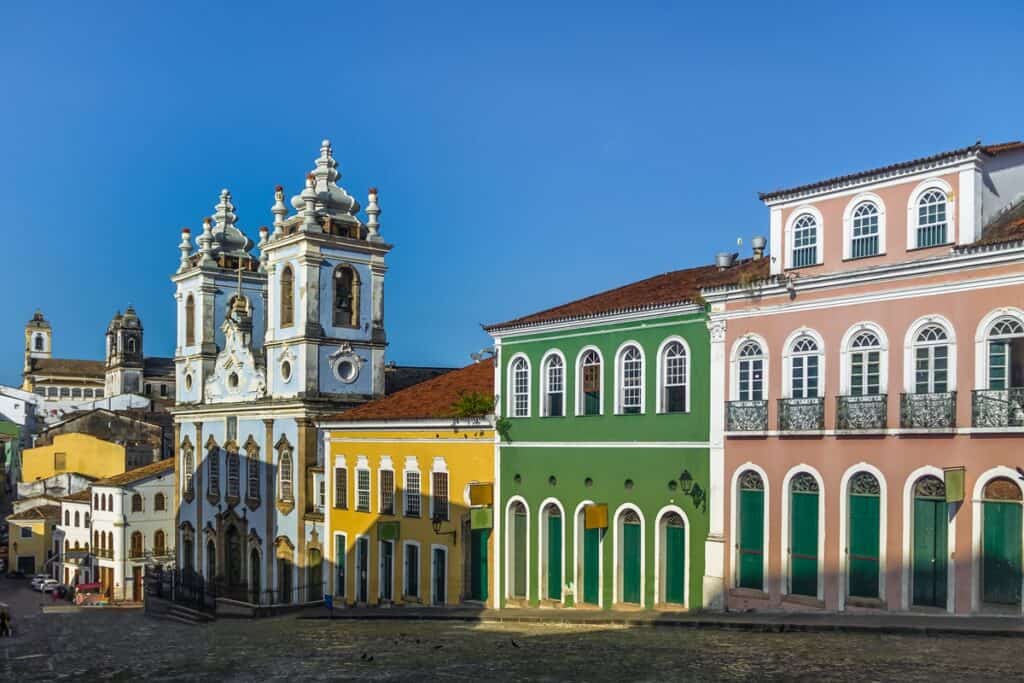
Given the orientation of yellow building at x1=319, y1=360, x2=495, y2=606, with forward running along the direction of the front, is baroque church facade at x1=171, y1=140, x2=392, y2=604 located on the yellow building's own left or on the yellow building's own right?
on the yellow building's own right

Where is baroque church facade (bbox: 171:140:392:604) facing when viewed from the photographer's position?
facing the viewer and to the left of the viewer

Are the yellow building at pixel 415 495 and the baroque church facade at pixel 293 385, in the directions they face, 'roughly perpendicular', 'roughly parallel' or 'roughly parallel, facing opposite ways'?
roughly parallel

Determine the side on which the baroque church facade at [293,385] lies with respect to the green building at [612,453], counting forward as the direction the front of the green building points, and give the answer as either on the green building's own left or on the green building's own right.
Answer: on the green building's own right

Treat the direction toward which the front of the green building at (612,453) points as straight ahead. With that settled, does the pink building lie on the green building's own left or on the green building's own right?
on the green building's own left

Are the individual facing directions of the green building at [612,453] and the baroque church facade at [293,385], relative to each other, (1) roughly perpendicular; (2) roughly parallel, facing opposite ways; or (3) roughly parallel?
roughly parallel

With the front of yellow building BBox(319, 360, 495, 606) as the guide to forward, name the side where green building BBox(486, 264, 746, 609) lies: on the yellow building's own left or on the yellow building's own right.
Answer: on the yellow building's own left

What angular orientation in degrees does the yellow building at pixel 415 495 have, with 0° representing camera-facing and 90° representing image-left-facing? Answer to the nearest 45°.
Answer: approximately 45°
